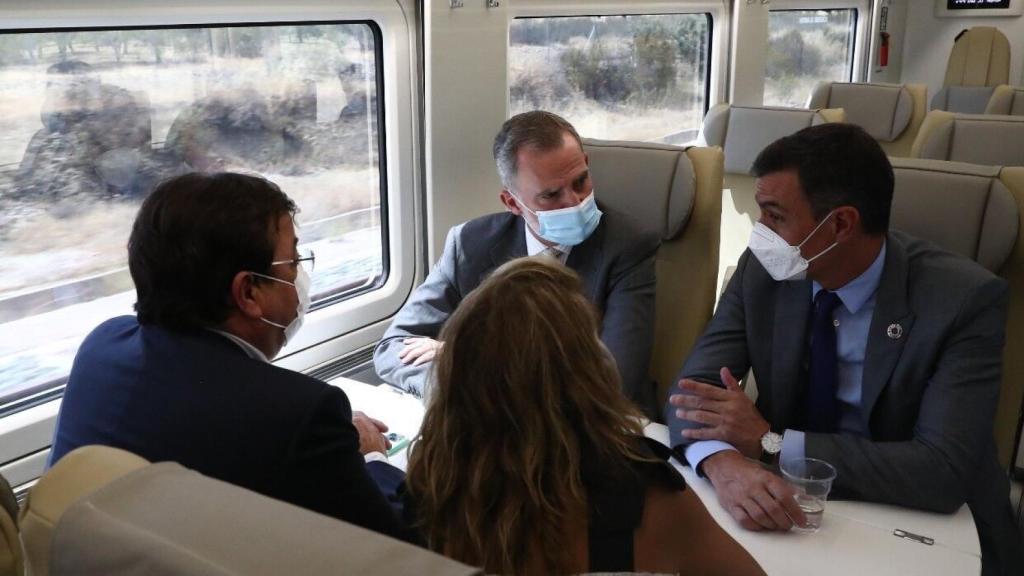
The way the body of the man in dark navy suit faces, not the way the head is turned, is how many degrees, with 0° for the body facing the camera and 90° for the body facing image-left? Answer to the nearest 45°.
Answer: approximately 225°

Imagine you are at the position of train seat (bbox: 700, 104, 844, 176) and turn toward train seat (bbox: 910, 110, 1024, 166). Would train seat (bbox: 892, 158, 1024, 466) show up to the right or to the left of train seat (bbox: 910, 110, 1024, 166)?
right

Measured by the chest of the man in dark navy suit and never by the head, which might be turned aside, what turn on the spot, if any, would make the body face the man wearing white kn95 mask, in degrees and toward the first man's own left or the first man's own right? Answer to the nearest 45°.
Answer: approximately 45° to the first man's own right

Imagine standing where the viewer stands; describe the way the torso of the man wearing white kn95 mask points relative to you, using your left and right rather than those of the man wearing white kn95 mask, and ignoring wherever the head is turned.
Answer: facing the viewer and to the left of the viewer

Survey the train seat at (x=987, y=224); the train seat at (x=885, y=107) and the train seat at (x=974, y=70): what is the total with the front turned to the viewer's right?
0

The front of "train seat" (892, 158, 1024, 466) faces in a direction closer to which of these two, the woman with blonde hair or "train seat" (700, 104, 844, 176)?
the woman with blonde hair

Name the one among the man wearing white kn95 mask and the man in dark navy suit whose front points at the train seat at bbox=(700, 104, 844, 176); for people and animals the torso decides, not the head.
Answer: the man in dark navy suit

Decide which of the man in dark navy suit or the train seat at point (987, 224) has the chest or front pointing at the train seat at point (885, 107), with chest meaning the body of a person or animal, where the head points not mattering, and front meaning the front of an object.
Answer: the man in dark navy suit

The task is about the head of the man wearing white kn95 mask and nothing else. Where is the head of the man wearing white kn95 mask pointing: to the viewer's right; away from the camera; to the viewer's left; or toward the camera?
to the viewer's left
